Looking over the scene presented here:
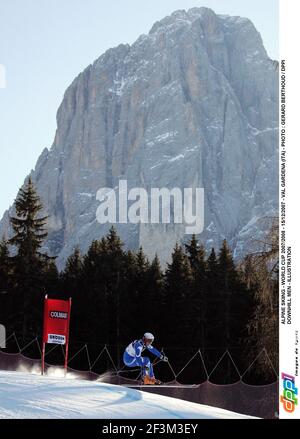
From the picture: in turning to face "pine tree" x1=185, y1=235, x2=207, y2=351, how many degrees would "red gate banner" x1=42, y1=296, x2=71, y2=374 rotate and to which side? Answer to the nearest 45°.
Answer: approximately 180°

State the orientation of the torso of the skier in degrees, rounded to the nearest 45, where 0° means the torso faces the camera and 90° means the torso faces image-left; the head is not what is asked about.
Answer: approximately 270°

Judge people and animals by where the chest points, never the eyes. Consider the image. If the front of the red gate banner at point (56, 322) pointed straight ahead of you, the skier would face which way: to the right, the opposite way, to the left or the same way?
to the left

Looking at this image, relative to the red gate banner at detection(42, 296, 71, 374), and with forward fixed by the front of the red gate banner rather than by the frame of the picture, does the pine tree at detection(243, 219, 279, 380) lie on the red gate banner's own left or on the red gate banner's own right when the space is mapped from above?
on the red gate banner's own left

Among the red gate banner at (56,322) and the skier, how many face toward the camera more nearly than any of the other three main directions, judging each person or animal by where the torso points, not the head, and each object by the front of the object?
1

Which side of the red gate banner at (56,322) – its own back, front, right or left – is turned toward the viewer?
front

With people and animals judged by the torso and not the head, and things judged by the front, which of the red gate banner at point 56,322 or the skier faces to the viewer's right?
the skier

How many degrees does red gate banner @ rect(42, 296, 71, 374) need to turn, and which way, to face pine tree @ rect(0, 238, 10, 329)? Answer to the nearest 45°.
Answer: approximately 180°

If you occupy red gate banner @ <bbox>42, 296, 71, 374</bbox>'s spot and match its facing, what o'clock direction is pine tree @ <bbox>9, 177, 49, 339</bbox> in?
The pine tree is roughly at 6 o'clock from the red gate banner.

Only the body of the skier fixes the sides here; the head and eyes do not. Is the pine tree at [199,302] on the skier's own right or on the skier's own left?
on the skier's own left

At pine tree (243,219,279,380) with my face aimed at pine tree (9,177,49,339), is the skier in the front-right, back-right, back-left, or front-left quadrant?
front-left

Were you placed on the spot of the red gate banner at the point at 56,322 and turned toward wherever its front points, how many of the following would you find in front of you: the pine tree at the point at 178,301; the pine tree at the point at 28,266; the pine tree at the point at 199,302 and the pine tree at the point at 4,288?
0

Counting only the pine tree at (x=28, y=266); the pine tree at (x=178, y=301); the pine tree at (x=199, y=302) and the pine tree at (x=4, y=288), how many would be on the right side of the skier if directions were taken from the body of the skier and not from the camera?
0

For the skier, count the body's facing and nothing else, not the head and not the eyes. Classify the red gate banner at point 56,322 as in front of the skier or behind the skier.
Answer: behind

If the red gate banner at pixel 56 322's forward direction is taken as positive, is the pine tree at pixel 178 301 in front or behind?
behind
